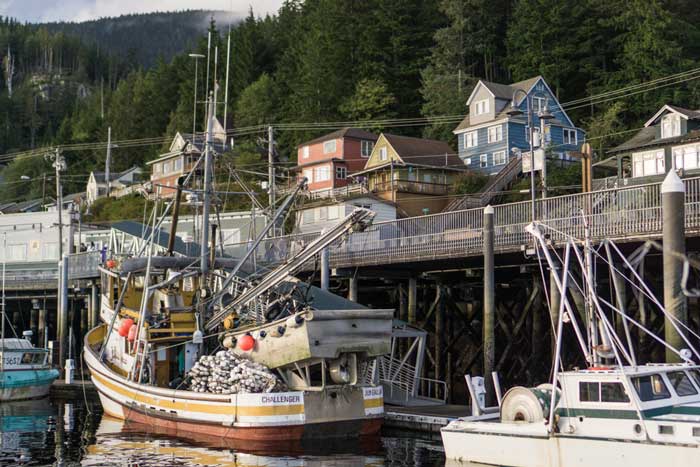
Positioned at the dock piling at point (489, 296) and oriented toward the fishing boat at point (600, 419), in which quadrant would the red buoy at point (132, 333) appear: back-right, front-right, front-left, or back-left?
back-right

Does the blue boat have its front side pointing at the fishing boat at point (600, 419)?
no

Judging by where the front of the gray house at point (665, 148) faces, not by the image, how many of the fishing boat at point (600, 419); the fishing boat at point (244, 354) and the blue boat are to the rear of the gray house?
0

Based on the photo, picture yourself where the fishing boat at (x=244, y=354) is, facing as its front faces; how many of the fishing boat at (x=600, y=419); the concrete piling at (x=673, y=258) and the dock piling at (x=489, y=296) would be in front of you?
0

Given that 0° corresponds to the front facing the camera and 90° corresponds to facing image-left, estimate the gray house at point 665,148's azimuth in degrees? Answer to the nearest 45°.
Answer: approximately 45°

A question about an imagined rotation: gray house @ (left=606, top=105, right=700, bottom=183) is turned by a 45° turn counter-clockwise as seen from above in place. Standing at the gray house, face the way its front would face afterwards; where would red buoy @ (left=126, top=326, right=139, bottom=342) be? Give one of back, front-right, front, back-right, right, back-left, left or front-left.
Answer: front-right

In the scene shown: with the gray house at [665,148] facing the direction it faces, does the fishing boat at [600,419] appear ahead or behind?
ahead

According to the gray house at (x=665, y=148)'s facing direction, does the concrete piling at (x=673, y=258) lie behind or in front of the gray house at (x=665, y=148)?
in front

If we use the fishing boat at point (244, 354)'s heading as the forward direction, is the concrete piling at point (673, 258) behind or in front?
behind

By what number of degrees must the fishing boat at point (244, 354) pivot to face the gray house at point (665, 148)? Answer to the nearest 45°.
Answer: approximately 90° to its right

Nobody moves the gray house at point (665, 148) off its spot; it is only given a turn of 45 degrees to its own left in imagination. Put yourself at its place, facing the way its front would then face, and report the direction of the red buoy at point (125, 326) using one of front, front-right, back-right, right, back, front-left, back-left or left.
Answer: front-right

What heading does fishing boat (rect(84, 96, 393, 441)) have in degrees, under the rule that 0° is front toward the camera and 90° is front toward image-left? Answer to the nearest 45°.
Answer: approximately 135°

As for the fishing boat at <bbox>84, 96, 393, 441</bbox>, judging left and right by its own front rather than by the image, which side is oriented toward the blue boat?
front

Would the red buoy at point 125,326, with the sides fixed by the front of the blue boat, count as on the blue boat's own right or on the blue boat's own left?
on the blue boat's own right

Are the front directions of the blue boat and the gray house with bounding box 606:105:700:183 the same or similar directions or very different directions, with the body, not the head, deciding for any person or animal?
very different directions
